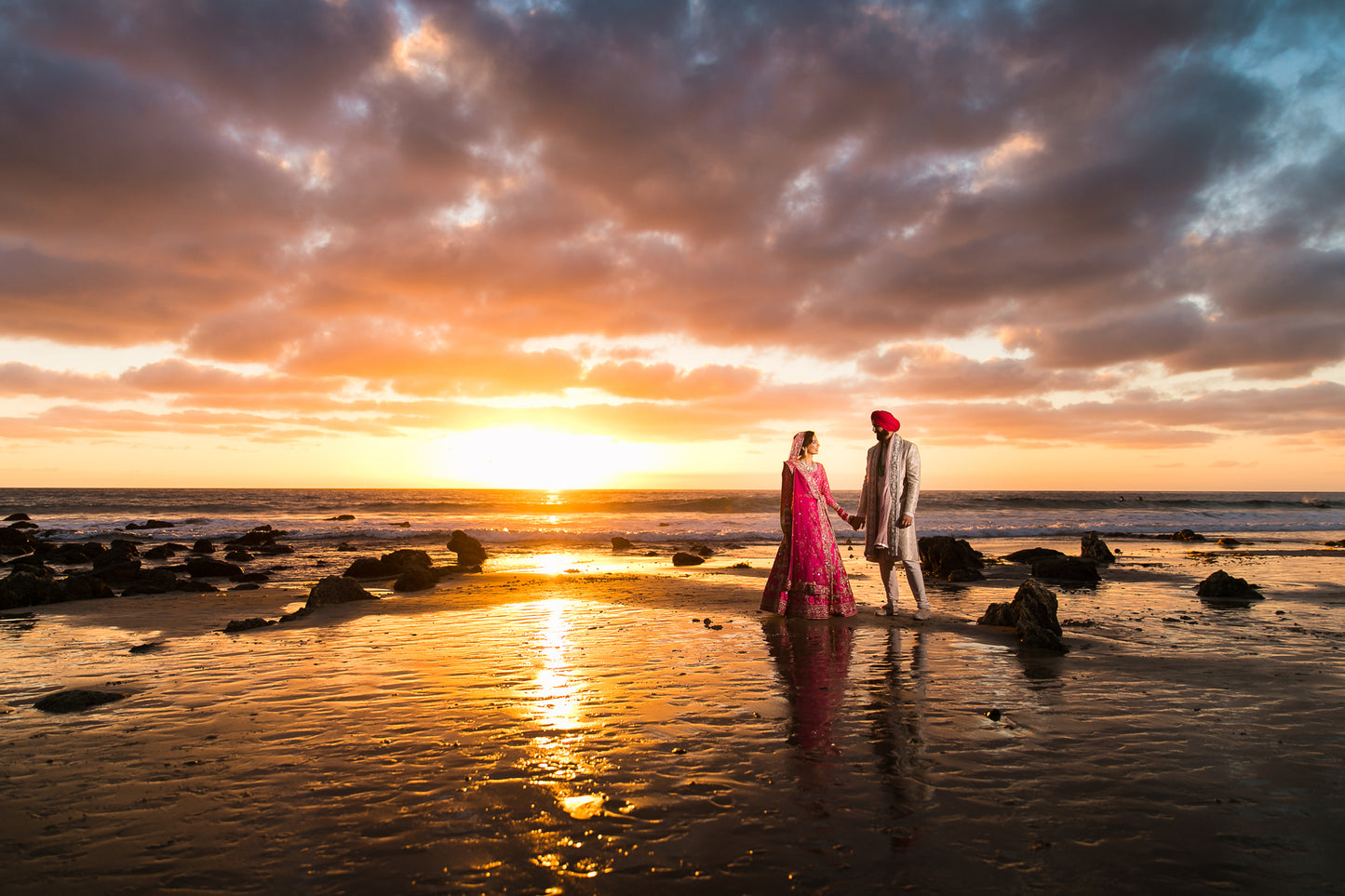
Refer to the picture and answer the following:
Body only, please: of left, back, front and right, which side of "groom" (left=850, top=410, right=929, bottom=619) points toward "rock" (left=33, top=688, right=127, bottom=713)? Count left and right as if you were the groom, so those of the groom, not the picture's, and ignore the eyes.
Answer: front

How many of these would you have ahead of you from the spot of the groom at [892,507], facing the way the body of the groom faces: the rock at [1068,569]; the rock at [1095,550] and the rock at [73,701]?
1

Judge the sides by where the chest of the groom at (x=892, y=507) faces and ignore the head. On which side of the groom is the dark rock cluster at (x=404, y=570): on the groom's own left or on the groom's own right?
on the groom's own right

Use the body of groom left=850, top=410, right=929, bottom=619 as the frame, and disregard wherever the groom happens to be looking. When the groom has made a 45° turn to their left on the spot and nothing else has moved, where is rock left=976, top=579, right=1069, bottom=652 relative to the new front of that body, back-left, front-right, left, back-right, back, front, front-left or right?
front-left

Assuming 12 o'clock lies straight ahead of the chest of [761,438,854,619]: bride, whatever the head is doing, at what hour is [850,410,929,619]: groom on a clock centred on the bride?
The groom is roughly at 10 o'clock from the bride.

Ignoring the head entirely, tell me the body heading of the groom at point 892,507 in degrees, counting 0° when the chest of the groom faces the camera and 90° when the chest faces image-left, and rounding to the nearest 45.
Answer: approximately 45°

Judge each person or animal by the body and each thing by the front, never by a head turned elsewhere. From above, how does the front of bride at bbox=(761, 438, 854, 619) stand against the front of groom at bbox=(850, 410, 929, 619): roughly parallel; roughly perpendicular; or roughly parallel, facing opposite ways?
roughly perpendicular

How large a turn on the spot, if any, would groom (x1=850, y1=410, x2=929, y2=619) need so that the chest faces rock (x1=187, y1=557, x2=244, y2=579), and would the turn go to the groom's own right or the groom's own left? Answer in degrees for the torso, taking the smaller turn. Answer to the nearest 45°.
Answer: approximately 45° to the groom's own right

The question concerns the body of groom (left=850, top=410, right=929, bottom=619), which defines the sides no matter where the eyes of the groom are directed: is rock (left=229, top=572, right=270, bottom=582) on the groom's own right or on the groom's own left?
on the groom's own right

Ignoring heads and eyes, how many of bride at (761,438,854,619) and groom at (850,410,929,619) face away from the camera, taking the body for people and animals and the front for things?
0

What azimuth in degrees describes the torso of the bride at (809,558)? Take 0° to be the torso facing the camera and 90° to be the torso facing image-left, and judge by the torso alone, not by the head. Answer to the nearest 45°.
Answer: approximately 315°
